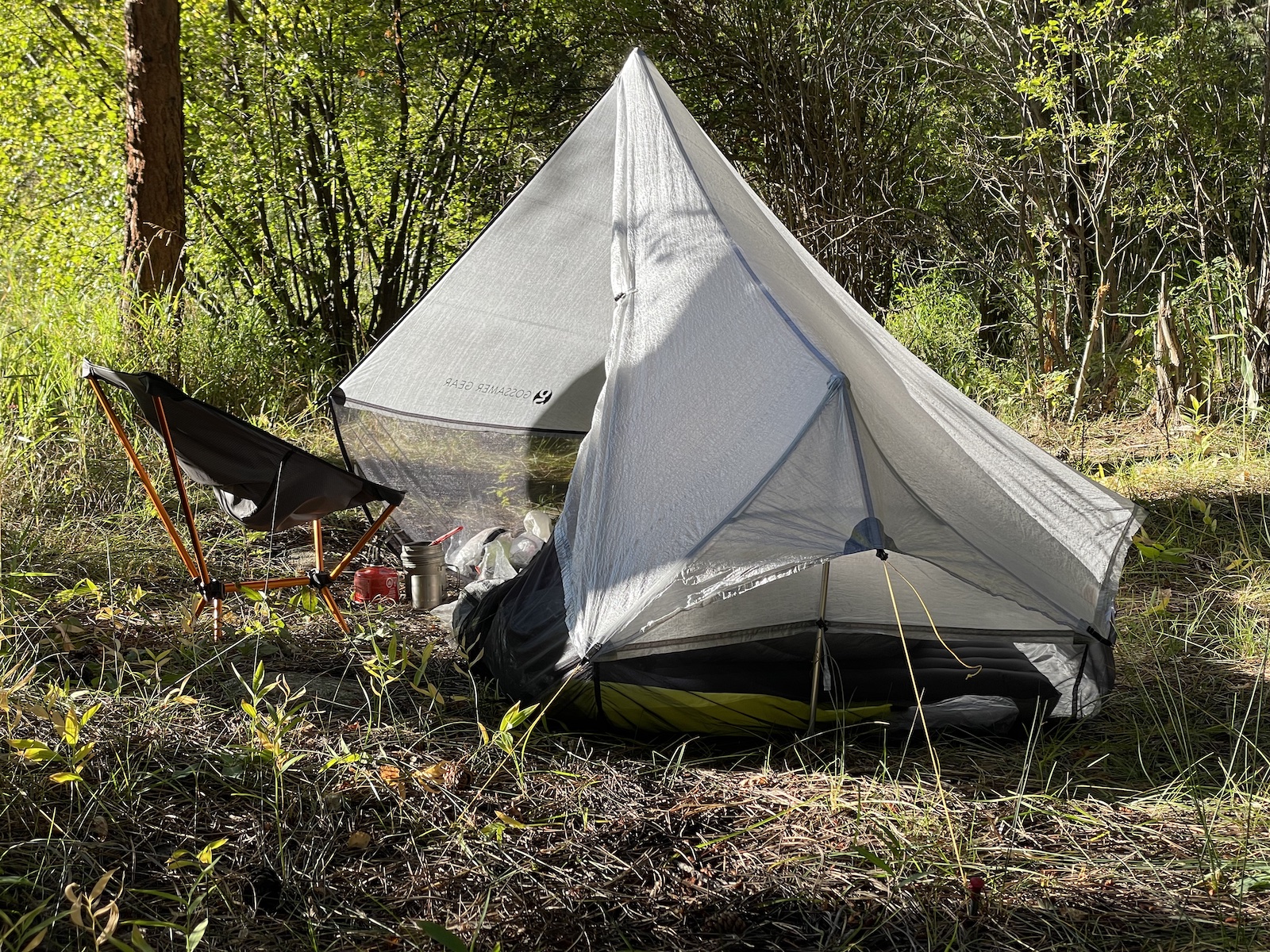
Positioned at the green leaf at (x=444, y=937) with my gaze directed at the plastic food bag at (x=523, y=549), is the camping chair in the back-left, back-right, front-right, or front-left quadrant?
front-left

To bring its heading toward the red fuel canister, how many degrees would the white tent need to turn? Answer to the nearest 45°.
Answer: approximately 45° to its right

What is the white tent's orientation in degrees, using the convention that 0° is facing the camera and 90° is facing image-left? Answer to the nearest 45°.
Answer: approximately 90°

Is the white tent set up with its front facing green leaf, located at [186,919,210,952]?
no

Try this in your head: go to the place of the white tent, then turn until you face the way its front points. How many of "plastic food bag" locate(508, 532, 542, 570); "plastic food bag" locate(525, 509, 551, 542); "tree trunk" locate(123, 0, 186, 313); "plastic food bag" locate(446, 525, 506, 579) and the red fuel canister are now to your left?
0

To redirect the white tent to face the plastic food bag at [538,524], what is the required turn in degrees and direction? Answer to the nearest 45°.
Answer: approximately 45° to its right

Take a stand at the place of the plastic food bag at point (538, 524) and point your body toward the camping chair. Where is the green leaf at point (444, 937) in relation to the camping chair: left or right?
left

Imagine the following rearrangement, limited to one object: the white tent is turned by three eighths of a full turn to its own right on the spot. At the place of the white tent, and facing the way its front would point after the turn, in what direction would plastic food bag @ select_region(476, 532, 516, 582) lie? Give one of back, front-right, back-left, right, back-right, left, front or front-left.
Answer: left

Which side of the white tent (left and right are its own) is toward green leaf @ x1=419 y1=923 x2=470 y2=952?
left

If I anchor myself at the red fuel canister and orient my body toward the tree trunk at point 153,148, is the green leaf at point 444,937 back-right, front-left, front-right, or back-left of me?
back-left

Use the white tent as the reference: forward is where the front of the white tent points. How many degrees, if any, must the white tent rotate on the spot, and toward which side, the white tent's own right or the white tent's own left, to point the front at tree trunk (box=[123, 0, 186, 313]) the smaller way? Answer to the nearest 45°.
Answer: approximately 45° to the white tent's own right

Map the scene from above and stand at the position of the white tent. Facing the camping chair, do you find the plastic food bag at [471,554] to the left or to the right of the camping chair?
right

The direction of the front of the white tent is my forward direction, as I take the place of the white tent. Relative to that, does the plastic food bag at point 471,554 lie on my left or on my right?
on my right
